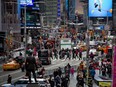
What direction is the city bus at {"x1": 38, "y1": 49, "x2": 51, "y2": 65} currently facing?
toward the camera
